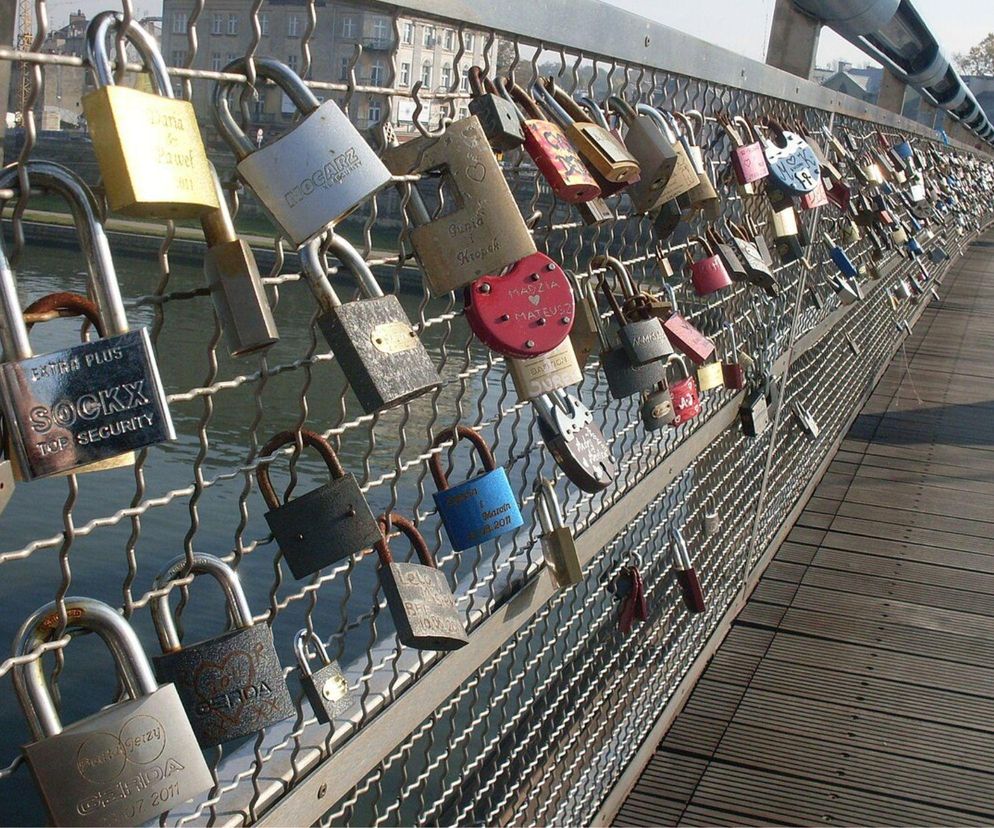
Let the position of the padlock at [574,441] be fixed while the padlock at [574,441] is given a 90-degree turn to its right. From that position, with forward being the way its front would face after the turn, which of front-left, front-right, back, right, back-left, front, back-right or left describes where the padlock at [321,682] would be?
front

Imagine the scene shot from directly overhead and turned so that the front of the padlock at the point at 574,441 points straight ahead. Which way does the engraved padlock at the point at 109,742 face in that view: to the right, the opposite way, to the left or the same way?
the same way

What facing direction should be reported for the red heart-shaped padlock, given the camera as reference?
facing the viewer

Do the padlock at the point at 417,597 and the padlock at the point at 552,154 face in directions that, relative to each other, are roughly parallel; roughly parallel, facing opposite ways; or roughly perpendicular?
roughly parallel

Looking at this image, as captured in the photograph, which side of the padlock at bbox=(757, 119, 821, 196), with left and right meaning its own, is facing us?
front

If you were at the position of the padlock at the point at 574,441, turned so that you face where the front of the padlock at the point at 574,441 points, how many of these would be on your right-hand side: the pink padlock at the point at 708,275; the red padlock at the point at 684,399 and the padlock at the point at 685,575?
0

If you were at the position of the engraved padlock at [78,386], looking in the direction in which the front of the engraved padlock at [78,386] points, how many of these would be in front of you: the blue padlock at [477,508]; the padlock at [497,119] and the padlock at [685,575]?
0

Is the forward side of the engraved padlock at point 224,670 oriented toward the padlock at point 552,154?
no

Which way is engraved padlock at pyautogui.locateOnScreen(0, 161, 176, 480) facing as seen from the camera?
toward the camera

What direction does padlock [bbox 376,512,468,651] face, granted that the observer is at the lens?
facing the viewer and to the right of the viewer

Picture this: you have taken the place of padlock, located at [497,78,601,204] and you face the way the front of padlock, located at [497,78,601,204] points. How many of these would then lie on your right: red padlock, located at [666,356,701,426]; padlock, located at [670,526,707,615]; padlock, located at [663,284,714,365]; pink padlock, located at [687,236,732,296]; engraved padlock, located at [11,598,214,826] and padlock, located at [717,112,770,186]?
1

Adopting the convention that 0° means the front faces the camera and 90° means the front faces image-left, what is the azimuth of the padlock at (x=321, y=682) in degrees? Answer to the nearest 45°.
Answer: approximately 315°

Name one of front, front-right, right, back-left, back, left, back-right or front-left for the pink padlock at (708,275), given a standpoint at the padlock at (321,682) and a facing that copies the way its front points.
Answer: left

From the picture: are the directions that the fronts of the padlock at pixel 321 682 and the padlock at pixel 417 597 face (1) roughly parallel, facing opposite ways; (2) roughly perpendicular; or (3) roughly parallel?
roughly parallel

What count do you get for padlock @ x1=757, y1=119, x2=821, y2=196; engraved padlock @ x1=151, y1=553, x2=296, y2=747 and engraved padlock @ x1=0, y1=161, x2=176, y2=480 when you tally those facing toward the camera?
3
